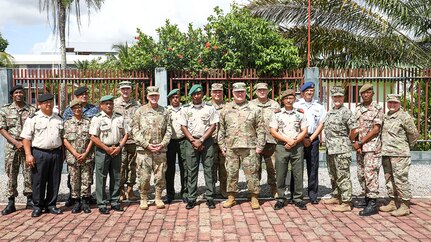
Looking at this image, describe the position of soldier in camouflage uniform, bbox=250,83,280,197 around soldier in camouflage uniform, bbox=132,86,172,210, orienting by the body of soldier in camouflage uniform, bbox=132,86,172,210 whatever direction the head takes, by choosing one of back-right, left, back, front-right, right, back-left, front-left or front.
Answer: left

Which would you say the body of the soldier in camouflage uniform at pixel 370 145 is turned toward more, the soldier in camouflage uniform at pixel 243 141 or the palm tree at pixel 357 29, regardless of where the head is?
the soldier in camouflage uniform

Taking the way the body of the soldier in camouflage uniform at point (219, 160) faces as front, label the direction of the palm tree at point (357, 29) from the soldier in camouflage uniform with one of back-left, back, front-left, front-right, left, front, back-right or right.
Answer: back-left

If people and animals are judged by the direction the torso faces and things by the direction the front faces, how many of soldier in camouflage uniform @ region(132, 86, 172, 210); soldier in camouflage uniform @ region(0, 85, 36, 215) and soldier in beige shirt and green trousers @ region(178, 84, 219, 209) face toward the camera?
3

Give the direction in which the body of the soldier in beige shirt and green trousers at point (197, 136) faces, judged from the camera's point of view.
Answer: toward the camera

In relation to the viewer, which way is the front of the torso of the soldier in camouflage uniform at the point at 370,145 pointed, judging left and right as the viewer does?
facing the viewer and to the left of the viewer

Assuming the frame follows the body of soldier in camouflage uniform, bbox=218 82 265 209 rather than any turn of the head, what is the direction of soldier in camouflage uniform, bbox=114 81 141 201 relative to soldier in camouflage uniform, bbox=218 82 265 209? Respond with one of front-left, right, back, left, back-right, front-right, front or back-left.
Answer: right

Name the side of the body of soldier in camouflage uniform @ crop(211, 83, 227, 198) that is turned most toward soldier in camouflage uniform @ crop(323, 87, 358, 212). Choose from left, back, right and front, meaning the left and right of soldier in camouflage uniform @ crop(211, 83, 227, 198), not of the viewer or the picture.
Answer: left

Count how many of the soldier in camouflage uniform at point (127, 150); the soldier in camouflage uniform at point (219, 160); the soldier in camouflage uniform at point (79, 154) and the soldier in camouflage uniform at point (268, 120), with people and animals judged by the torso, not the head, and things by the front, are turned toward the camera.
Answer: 4

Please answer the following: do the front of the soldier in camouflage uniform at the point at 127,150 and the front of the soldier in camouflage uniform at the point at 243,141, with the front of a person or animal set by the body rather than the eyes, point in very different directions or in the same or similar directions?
same or similar directions

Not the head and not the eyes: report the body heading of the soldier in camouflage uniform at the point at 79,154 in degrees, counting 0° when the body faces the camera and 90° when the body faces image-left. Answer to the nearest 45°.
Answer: approximately 0°

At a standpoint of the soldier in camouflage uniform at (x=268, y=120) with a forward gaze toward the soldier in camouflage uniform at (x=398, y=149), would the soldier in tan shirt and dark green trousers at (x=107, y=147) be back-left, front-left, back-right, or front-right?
back-right
